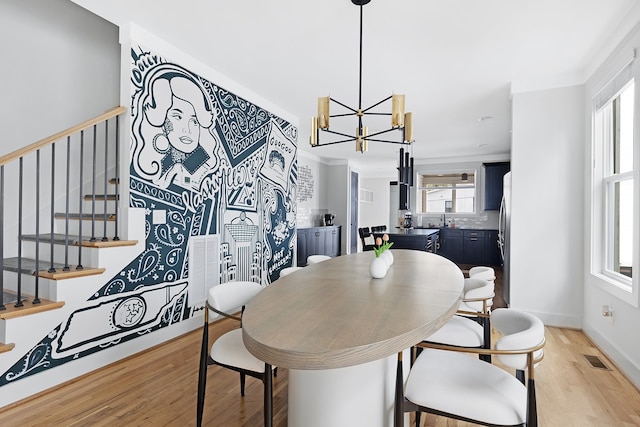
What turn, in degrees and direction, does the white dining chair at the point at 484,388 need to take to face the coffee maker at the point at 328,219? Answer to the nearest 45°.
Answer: approximately 45° to its right

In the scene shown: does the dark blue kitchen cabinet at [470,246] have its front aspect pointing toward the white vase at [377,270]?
yes

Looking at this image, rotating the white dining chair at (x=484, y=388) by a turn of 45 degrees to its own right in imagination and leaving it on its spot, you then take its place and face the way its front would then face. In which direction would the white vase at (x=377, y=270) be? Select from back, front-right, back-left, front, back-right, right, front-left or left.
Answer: front

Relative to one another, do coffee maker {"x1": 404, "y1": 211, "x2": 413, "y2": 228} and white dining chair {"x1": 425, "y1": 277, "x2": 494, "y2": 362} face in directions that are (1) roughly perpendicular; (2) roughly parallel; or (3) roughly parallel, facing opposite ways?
roughly perpendicular

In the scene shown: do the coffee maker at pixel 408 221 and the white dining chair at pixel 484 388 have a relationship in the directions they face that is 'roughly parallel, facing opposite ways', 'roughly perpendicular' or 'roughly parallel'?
roughly perpendicular

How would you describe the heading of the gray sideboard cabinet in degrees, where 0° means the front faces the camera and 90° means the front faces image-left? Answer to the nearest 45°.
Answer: approximately 315°

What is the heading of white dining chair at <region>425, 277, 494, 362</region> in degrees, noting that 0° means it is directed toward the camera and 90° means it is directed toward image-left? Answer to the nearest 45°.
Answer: approximately 90°

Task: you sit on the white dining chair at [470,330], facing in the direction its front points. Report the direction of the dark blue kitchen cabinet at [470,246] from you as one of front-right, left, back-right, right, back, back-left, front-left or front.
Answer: right

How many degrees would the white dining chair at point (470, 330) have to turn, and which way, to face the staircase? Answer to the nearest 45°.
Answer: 0° — it already faces it

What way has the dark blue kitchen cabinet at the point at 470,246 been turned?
toward the camera

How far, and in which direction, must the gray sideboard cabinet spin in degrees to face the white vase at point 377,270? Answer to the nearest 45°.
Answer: approximately 45° to its right

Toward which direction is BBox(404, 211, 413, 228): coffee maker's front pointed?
toward the camera

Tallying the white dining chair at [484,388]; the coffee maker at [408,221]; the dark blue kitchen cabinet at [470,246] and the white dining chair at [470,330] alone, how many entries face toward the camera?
2

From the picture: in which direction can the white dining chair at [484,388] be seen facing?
to the viewer's left

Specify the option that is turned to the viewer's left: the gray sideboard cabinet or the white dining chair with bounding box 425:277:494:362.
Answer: the white dining chair
